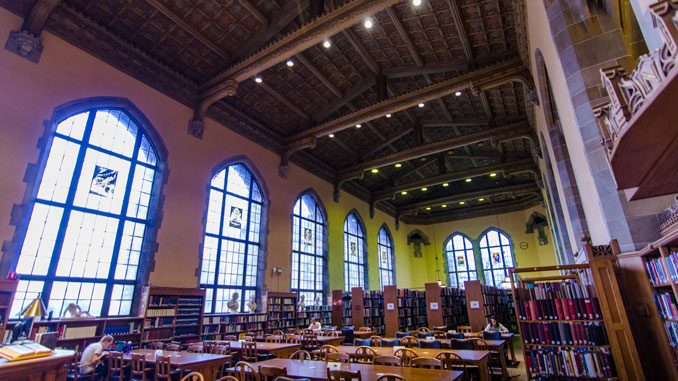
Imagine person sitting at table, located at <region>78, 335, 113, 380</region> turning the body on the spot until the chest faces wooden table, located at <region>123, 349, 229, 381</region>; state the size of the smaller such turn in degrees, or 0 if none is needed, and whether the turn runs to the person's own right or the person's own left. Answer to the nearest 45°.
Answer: approximately 45° to the person's own right

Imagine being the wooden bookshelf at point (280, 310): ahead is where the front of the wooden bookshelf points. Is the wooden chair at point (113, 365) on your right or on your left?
on your right

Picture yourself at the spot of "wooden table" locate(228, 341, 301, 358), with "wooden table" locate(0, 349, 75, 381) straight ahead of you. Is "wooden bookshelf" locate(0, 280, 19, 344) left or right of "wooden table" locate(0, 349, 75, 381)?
right

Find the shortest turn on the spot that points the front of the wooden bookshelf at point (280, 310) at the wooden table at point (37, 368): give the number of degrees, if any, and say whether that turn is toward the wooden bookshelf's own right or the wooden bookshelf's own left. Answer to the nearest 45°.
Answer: approximately 45° to the wooden bookshelf's own right

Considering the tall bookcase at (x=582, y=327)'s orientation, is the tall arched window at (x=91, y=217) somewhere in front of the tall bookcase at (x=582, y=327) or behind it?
in front

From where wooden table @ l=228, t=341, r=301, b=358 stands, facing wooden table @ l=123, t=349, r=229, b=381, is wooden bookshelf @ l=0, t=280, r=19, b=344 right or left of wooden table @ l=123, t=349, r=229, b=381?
right

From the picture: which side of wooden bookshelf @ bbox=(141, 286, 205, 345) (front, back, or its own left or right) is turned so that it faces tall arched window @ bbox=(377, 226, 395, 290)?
left

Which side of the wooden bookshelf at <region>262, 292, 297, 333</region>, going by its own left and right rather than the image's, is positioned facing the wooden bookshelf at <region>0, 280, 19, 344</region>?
right

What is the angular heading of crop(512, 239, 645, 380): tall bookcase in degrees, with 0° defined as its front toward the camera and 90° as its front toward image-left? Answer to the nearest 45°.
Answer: approximately 45°

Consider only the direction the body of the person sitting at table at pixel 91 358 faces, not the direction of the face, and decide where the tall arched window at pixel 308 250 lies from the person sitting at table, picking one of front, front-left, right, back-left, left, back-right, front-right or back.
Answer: front-left

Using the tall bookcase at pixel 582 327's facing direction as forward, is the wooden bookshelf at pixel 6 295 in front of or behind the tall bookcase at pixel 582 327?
in front
